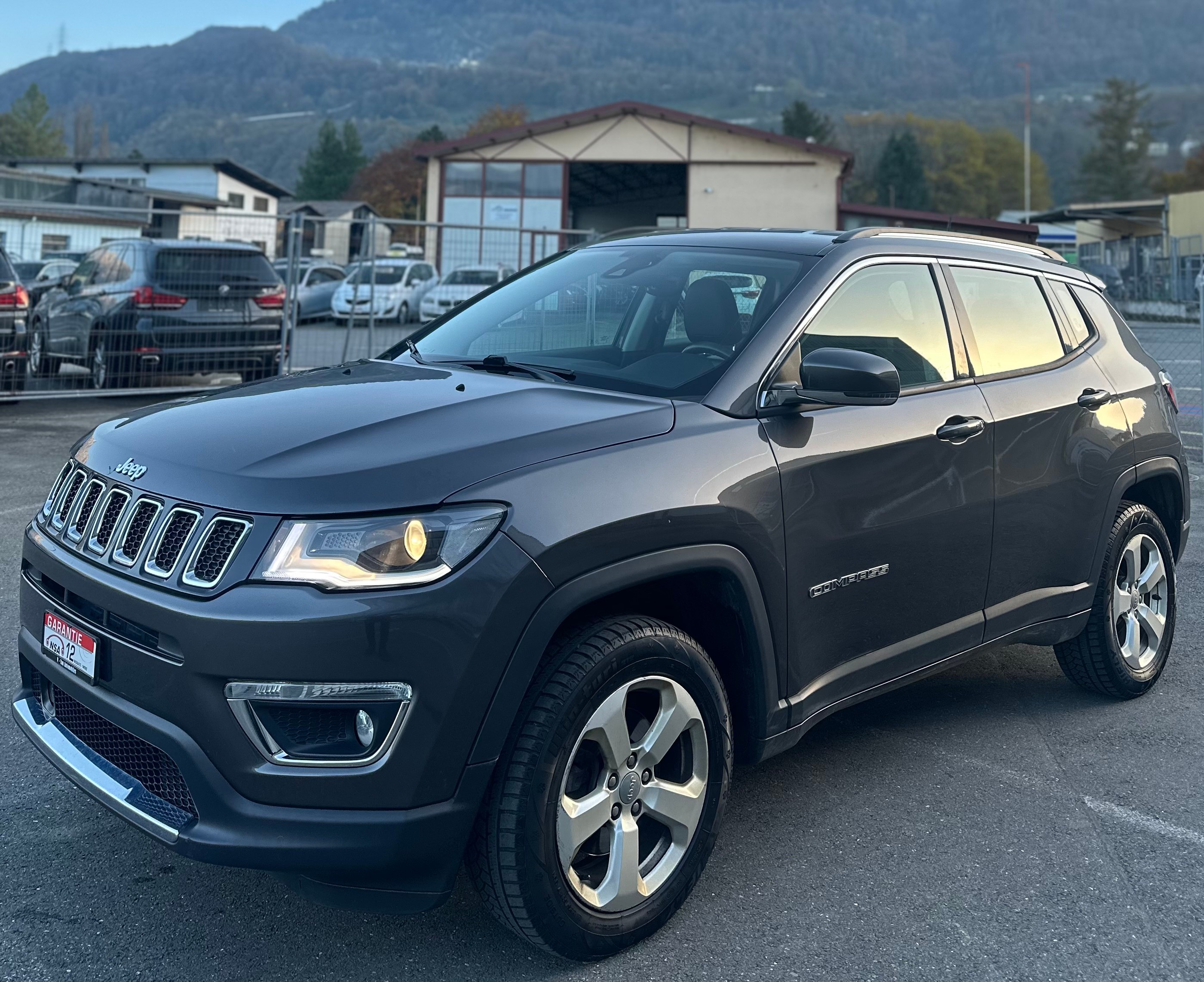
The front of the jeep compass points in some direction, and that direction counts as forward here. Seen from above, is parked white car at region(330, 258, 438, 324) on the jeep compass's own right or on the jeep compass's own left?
on the jeep compass's own right

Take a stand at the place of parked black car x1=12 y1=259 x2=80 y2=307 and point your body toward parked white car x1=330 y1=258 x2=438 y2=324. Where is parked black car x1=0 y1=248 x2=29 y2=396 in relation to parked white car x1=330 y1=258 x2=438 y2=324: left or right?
right

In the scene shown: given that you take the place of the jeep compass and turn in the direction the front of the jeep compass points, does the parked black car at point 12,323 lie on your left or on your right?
on your right

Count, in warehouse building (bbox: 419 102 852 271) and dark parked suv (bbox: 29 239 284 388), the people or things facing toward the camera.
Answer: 1

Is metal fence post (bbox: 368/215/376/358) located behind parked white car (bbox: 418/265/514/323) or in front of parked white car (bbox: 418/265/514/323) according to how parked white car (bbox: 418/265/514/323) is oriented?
in front

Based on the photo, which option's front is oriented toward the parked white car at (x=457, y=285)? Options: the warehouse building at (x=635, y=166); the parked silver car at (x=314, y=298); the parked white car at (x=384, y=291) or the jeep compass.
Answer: the warehouse building

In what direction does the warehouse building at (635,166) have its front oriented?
toward the camera

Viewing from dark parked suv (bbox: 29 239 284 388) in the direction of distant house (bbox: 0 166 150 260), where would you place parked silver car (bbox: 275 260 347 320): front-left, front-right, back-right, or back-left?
front-right

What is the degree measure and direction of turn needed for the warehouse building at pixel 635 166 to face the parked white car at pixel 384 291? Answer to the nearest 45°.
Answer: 0° — it already faces it

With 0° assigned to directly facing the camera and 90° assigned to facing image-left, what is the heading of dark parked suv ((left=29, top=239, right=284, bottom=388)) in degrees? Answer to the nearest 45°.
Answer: approximately 135°

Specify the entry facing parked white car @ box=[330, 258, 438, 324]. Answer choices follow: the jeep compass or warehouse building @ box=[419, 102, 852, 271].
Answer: the warehouse building

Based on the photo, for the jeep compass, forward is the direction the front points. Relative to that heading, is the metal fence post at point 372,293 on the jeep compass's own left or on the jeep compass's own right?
on the jeep compass's own right

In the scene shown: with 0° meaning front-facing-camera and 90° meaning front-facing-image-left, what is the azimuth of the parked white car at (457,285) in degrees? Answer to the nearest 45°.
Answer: approximately 45°

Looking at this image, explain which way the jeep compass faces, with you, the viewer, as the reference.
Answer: facing the viewer and to the left of the viewer
